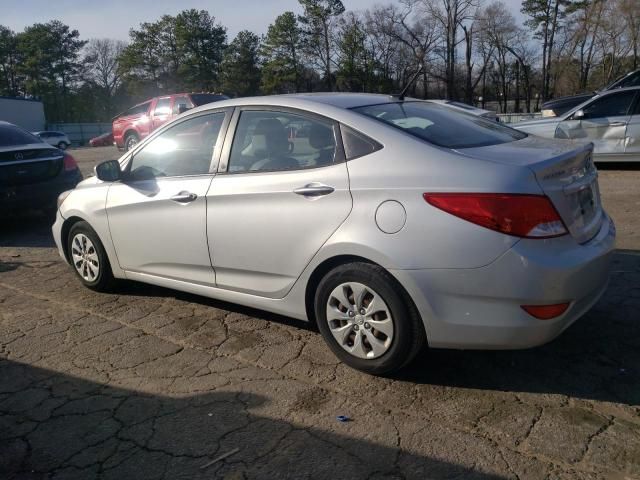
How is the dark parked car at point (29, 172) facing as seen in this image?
away from the camera

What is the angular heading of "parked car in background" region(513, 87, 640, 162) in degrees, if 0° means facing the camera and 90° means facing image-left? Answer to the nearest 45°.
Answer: approximately 90°

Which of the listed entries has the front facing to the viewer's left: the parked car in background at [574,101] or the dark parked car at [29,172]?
the parked car in background

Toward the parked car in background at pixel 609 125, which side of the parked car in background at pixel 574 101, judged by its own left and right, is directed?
left

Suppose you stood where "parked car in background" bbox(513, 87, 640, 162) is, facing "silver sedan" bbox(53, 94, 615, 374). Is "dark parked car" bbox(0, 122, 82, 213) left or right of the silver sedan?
right

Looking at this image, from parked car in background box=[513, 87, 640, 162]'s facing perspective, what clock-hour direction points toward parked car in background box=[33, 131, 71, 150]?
parked car in background box=[33, 131, 71, 150] is roughly at 1 o'clock from parked car in background box=[513, 87, 640, 162].

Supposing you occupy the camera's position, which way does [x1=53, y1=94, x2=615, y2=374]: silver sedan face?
facing away from the viewer and to the left of the viewer

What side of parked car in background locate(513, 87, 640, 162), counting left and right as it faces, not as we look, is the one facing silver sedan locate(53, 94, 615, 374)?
left

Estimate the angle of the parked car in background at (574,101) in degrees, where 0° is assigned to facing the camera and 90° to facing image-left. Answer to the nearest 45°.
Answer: approximately 90°
